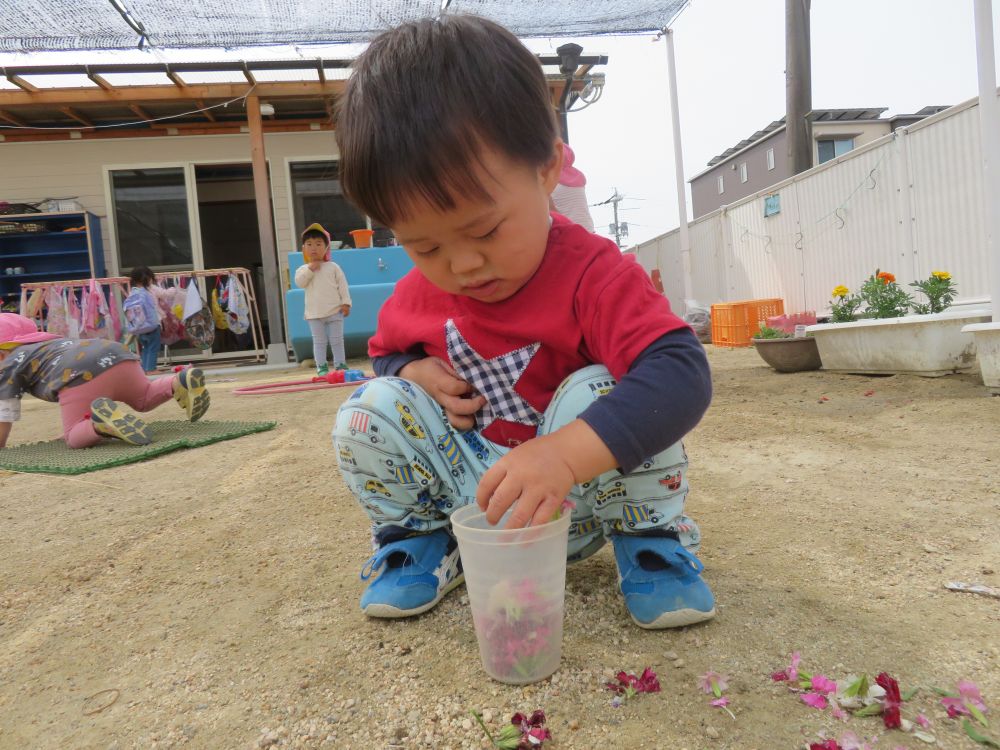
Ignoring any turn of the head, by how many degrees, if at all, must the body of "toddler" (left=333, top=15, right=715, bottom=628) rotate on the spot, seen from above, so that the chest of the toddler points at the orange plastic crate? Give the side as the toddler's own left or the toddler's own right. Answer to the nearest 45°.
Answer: approximately 180°

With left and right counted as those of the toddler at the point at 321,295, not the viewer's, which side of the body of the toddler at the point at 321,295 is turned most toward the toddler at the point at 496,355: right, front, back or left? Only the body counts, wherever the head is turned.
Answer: front

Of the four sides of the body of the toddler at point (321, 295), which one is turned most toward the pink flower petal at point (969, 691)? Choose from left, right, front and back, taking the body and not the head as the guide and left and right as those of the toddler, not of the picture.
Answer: front

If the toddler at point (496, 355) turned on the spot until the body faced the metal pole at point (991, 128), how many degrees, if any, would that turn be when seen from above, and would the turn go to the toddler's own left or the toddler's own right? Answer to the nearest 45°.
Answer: approximately 135° to the toddler's own left

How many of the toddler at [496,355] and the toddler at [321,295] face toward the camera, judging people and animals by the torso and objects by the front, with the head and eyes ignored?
2

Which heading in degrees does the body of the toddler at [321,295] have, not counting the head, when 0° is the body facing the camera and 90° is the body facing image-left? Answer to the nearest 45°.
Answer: approximately 0°

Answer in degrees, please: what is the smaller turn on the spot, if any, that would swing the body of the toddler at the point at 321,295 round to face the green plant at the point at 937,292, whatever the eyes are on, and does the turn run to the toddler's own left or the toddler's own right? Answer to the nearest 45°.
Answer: approximately 45° to the toddler's own left

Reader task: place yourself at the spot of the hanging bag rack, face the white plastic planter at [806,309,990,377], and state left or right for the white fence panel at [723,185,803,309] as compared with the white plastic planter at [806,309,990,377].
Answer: left

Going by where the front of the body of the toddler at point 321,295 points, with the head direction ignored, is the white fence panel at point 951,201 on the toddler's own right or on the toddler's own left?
on the toddler's own left

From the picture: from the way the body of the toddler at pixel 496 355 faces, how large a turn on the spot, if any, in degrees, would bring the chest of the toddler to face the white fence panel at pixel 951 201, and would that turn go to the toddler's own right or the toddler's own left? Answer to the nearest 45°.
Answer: approximately 135° to the toddler's own left
